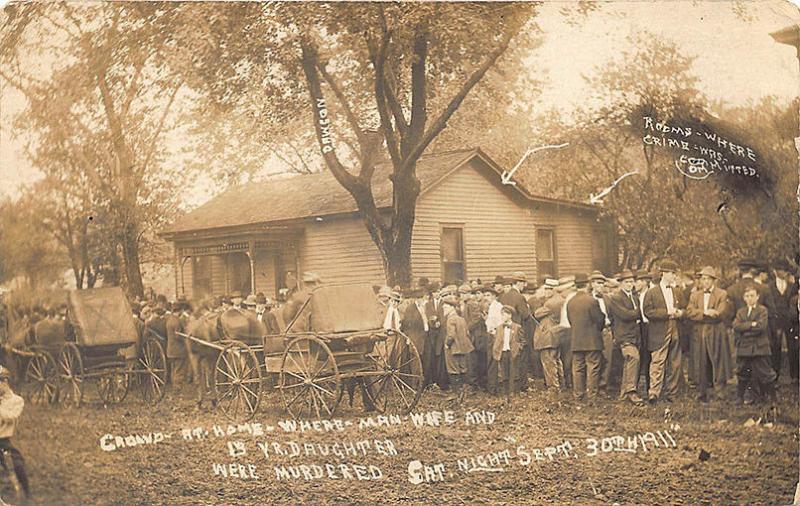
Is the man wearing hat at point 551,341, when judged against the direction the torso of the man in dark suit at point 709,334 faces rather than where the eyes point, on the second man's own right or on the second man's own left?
on the second man's own right

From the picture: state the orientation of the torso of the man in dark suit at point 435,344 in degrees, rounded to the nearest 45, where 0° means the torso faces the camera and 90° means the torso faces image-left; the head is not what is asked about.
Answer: approximately 315°

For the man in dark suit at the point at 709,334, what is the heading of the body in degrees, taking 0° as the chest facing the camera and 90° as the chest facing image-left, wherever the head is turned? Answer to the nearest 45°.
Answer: approximately 0°

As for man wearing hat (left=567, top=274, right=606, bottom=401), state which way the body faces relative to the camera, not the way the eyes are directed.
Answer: away from the camera

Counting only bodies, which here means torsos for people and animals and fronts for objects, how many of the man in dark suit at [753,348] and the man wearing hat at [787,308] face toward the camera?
2

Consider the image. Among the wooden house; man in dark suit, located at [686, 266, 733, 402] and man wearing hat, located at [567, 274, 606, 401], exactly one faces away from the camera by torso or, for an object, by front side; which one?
the man wearing hat

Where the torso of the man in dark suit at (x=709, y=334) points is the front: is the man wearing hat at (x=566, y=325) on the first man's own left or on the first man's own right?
on the first man's own right

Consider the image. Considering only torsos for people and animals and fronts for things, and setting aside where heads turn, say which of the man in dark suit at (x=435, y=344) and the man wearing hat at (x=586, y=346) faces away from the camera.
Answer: the man wearing hat

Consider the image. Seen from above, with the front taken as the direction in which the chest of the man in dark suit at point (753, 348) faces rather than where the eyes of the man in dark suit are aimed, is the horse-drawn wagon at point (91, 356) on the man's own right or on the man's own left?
on the man's own right
